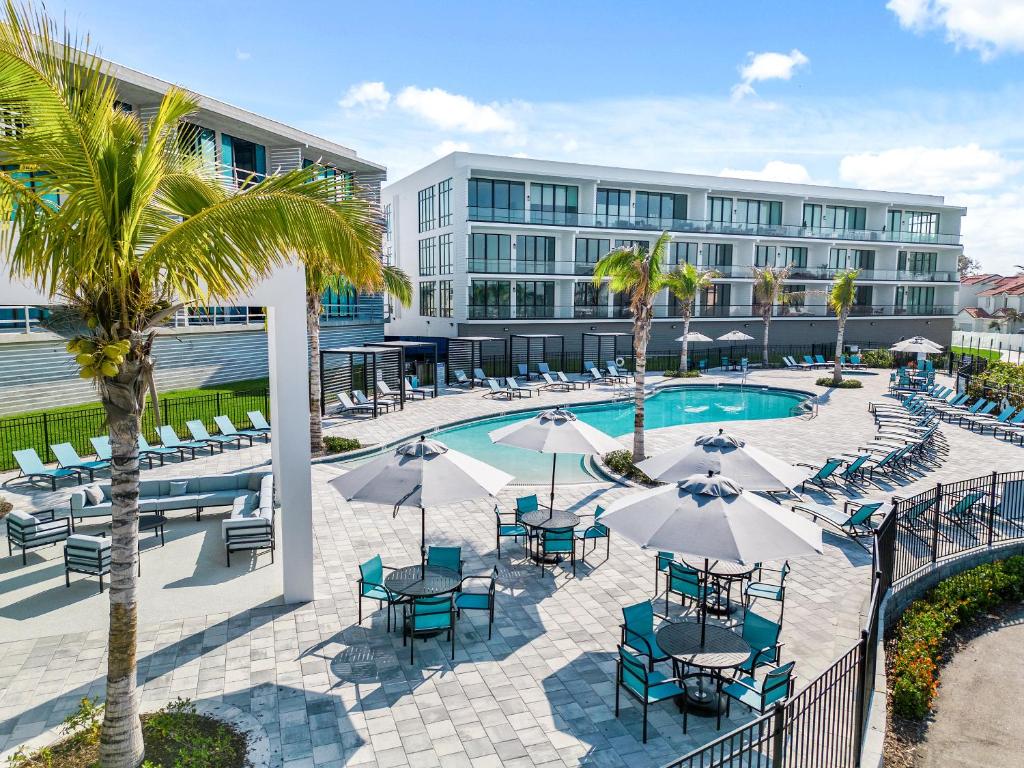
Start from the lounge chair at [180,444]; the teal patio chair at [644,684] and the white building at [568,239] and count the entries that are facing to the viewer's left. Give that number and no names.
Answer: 0

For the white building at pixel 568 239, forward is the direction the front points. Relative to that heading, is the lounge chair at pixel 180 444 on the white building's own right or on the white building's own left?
on the white building's own right

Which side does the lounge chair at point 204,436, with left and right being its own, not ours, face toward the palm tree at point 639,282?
front

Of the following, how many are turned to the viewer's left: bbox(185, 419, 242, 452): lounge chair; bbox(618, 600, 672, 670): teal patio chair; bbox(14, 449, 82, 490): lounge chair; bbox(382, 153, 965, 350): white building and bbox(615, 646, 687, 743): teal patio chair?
0

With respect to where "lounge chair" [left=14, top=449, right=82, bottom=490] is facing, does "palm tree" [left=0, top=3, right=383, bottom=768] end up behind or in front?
in front

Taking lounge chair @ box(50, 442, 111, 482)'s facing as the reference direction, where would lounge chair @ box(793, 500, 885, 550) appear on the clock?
lounge chair @ box(793, 500, 885, 550) is roughly at 12 o'clock from lounge chair @ box(50, 442, 111, 482).

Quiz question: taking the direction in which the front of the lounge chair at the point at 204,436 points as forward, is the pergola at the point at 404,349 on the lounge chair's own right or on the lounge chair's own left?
on the lounge chair's own left

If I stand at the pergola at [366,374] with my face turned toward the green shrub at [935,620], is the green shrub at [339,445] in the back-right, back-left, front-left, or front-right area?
front-right

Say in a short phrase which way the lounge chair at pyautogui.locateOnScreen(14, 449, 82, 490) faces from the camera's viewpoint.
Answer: facing the viewer and to the right of the viewer

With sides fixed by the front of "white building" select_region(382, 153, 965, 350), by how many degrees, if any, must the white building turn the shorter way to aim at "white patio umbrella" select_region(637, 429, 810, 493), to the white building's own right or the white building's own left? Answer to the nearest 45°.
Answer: approximately 45° to the white building's own right

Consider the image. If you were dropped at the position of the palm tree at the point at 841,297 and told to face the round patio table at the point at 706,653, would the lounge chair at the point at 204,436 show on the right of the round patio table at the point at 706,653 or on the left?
right

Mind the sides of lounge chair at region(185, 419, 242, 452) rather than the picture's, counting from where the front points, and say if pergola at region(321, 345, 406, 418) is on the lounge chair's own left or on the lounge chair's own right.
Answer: on the lounge chair's own left

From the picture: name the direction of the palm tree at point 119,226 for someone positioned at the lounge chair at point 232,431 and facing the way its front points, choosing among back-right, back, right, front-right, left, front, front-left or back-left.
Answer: front-right

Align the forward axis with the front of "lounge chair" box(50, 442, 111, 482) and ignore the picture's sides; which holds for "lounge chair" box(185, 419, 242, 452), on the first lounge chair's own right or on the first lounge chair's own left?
on the first lounge chair's own left

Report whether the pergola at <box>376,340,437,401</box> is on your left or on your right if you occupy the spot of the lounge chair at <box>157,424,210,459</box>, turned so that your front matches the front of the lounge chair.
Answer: on your left

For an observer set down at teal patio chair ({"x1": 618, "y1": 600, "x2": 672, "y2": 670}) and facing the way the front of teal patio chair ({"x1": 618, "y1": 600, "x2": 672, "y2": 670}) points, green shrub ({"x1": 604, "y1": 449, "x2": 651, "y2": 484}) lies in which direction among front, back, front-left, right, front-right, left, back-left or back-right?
back-left
